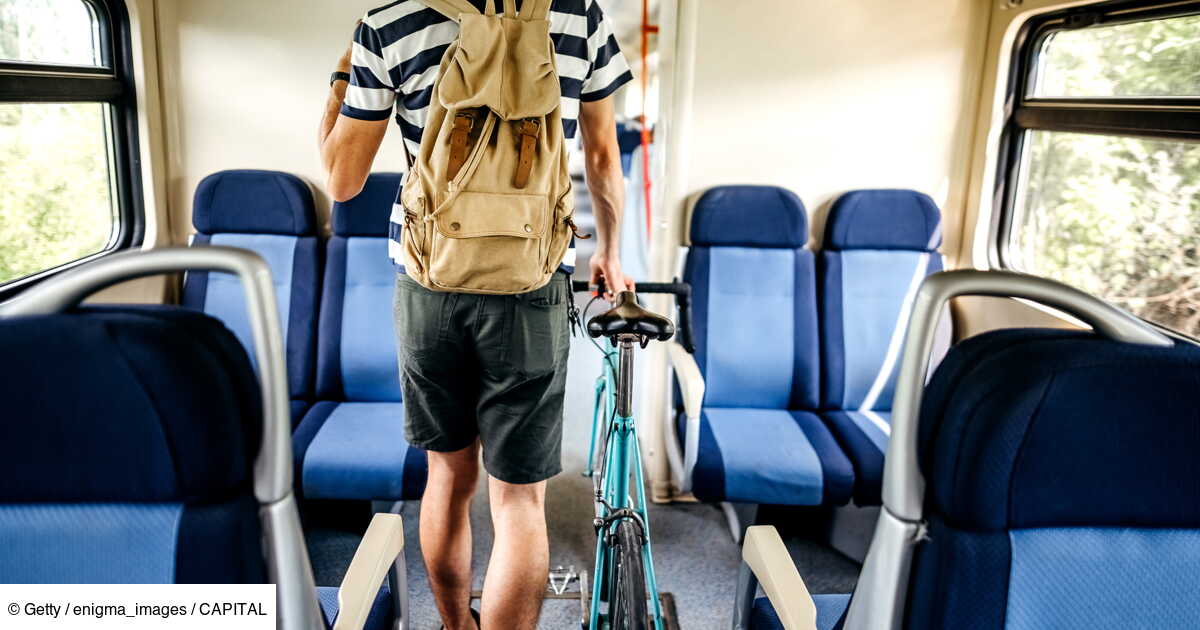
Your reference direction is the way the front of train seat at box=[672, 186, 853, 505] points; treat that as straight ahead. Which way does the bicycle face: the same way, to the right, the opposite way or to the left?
the opposite way

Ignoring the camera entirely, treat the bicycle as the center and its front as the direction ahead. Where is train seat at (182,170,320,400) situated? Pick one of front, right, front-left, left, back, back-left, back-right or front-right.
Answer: front-left

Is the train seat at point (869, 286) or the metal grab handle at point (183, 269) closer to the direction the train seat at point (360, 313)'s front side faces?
the metal grab handle

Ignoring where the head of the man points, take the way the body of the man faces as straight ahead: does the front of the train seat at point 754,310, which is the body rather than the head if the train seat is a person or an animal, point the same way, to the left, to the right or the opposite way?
the opposite way

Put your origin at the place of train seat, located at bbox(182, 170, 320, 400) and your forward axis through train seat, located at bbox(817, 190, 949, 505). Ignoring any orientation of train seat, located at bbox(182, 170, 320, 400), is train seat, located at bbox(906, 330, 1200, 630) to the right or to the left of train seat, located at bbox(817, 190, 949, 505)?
right

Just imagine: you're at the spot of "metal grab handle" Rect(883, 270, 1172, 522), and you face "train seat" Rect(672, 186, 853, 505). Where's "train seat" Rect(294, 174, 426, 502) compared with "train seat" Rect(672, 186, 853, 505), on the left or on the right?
left

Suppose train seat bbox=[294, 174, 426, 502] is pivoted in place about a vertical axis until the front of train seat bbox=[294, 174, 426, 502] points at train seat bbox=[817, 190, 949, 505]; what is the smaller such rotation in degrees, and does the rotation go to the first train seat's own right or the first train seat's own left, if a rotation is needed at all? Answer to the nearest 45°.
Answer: approximately 90° to the first train seat's own left

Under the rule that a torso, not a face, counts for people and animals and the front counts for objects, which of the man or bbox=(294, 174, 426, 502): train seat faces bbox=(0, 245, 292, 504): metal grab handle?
the train seat

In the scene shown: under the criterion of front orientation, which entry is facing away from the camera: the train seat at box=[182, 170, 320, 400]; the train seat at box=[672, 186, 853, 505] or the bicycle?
the bicycle

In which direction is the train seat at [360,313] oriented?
toward the camera

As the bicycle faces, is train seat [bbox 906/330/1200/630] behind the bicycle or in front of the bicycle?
behind

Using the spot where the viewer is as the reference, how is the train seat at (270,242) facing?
facing the viewer

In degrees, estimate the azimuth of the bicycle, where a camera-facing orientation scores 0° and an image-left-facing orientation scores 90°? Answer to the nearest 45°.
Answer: approximately 180°
